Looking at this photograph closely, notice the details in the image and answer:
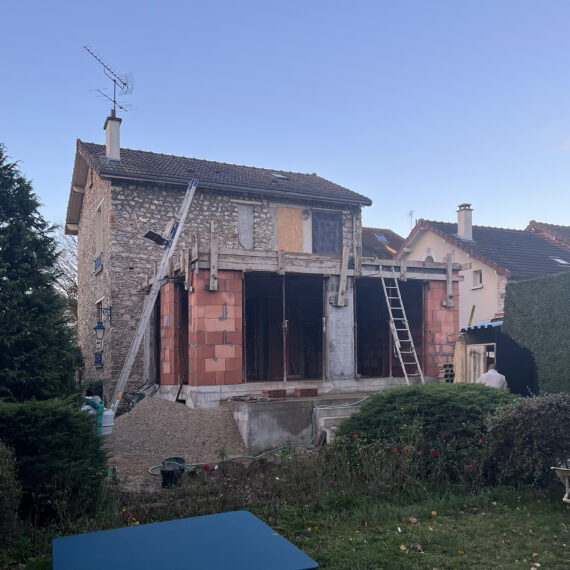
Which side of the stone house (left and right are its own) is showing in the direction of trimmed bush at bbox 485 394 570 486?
front

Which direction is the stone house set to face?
toward the camera

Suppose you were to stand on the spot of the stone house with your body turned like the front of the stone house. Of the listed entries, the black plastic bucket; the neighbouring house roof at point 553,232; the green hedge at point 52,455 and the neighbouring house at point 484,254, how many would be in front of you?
2

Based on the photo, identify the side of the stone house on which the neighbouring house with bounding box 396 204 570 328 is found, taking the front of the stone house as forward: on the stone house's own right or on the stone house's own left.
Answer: on the stone house's own left

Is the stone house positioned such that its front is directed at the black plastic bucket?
yes

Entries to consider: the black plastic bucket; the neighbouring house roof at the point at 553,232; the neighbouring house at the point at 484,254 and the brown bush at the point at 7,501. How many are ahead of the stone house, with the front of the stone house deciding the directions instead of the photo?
2

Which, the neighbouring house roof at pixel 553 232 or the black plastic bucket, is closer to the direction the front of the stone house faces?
the black plastic bucket

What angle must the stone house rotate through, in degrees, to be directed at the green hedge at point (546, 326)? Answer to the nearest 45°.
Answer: approximately 45° to its left

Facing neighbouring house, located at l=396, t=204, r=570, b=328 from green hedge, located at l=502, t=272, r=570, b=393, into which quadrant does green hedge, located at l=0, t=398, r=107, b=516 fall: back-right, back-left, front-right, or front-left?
back-left

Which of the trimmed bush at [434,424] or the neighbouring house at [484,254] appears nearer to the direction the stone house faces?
the trimmed bush

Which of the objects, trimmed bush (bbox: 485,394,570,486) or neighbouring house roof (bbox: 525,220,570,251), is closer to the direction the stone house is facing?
the trimmed bush

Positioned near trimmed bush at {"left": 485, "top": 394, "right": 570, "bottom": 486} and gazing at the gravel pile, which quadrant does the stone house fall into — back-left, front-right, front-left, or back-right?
front-right

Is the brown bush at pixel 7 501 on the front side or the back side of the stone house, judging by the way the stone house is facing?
on the front side

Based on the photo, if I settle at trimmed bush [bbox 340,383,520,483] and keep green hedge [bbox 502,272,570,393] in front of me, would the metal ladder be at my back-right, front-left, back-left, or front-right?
front-left

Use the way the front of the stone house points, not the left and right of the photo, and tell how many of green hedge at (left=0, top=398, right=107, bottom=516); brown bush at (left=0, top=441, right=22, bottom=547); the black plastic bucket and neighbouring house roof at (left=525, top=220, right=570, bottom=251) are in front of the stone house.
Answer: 3
